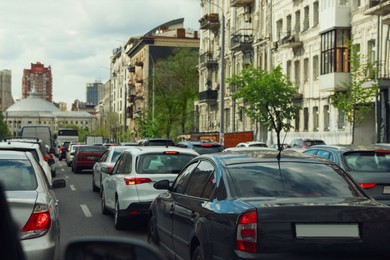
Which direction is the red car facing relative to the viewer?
away from the camera

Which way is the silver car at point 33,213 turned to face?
away from the camera

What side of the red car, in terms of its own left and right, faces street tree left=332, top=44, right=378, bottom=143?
right

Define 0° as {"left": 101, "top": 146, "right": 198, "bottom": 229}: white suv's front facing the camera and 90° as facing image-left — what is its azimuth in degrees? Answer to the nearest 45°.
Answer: approximately 135°

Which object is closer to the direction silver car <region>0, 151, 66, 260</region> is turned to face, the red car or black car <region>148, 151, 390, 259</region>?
the red car

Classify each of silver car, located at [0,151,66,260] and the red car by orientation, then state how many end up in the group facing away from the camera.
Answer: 2

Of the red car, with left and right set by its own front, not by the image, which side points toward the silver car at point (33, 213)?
back

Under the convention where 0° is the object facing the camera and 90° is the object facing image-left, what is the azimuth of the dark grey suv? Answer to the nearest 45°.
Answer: approximately 135°

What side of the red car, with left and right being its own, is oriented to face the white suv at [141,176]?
back

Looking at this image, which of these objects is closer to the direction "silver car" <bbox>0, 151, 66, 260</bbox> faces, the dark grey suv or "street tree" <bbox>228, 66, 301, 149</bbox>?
the street tree
